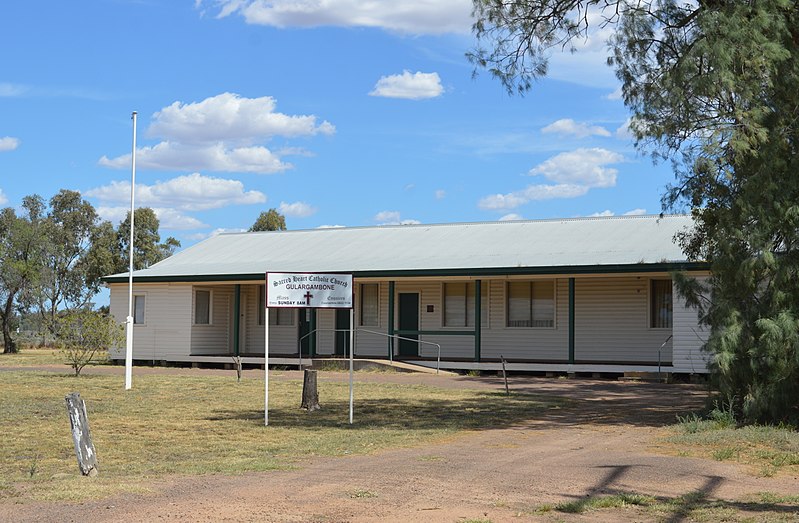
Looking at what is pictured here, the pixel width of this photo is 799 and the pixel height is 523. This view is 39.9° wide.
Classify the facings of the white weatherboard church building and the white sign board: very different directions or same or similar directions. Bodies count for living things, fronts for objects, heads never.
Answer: same or similar directions

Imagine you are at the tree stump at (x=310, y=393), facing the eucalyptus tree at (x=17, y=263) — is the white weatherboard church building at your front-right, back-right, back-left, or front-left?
front-right

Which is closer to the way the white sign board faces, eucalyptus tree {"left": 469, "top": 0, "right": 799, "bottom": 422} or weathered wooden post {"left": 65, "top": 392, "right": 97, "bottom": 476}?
the weathered wooden post

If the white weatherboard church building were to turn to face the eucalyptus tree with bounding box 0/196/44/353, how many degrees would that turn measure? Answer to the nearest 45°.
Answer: approximately 135° to its right

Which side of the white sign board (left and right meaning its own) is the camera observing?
front

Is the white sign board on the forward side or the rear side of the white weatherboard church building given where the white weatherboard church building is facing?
on the forward side

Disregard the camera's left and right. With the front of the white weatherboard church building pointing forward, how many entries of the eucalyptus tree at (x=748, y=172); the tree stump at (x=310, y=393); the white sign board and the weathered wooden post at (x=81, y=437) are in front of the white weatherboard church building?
4

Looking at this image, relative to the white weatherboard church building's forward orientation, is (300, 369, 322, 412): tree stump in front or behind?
in front

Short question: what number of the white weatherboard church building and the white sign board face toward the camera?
2

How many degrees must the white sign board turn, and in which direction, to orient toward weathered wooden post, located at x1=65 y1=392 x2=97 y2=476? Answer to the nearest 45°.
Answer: approximately 45° to its right

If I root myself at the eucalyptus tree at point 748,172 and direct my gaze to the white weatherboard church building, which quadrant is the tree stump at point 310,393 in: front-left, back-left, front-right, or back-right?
front-left

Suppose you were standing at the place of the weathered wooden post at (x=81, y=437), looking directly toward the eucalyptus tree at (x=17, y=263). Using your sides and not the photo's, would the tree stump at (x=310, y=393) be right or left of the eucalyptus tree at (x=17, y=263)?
right

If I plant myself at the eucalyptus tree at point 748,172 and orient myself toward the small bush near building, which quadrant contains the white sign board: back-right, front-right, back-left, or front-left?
front-left

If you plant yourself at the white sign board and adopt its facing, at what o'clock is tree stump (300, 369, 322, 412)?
The tree stump is roughly at 6 o'clock from the white sign board.

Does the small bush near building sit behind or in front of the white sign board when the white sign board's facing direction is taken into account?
behind

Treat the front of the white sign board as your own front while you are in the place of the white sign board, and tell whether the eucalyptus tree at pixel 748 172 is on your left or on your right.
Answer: on your left
